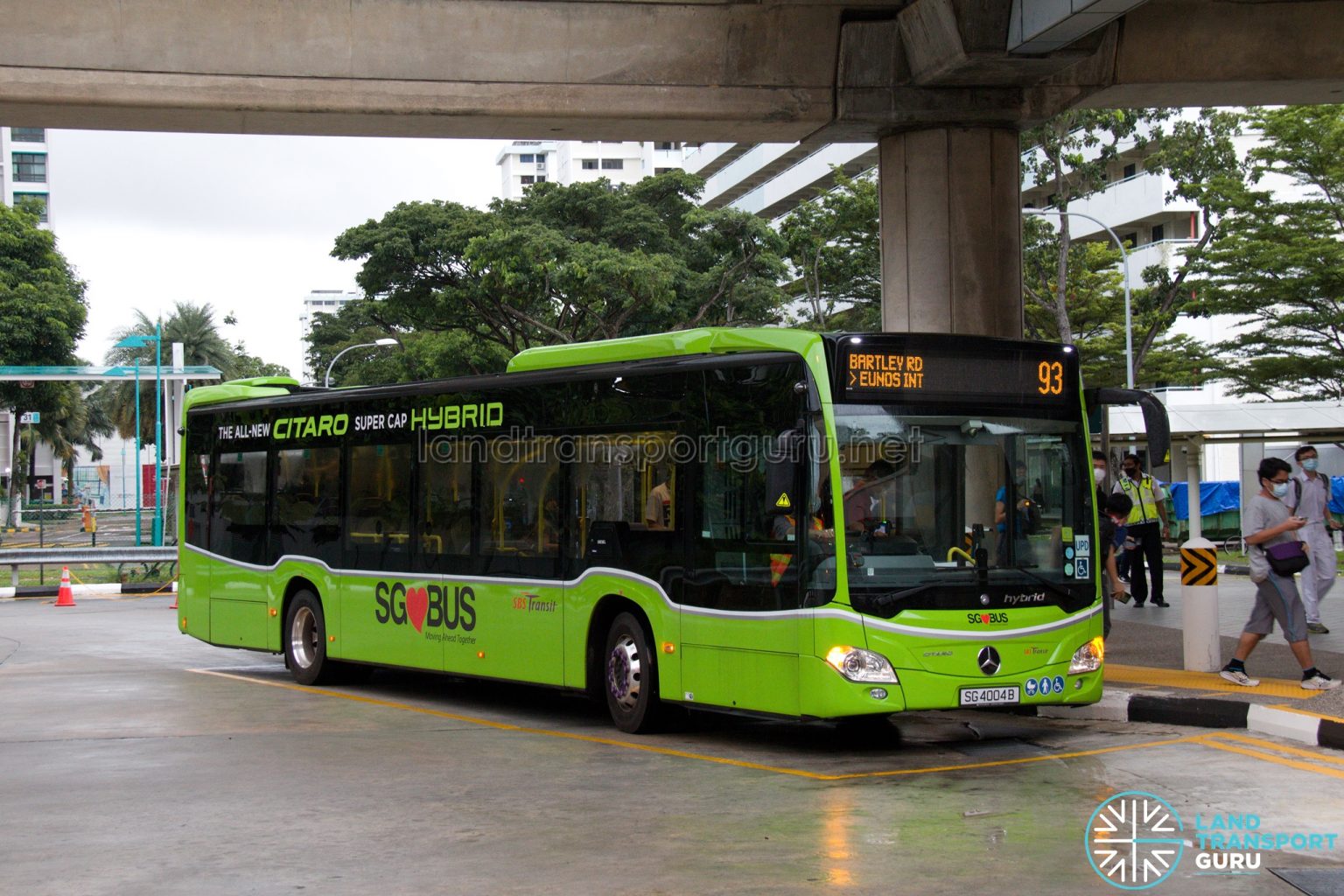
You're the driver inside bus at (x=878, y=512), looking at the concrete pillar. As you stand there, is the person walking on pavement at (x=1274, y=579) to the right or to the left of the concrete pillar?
right

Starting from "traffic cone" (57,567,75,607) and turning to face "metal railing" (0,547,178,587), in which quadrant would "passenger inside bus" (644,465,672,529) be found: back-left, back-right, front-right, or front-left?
back-right

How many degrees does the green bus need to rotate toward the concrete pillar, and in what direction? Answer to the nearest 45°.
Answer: approximately 90° to its left

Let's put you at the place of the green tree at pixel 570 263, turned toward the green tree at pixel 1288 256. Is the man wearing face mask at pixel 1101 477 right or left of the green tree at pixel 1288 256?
right

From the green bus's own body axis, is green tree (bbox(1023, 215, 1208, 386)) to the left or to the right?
on its left

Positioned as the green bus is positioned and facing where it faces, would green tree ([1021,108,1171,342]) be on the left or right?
on its left
